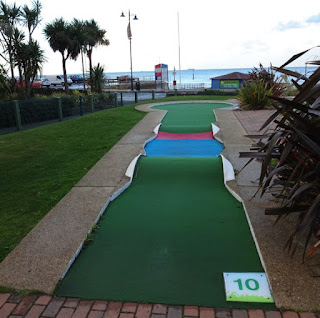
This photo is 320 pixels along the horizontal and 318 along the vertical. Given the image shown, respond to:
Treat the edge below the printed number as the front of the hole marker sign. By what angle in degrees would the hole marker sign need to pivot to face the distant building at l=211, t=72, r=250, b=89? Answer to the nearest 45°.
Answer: approximately 180°

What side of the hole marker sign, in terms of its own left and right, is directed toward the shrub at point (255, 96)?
back

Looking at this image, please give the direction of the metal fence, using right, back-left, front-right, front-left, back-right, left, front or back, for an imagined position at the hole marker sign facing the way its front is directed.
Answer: back-right

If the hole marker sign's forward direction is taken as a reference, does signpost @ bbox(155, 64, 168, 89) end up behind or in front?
behind

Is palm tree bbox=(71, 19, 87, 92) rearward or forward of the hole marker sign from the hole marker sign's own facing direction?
rearward

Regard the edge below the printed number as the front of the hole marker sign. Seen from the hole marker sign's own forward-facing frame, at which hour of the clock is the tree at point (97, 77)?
The tree is roughly at 5 o'clock from the hole marker sign.

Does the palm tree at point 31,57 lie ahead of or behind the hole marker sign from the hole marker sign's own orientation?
behind

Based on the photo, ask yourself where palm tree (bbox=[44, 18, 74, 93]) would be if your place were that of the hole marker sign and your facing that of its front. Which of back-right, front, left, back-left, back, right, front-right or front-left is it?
back-right

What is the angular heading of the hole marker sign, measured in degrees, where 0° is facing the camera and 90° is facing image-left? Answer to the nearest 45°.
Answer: approximately 0°
